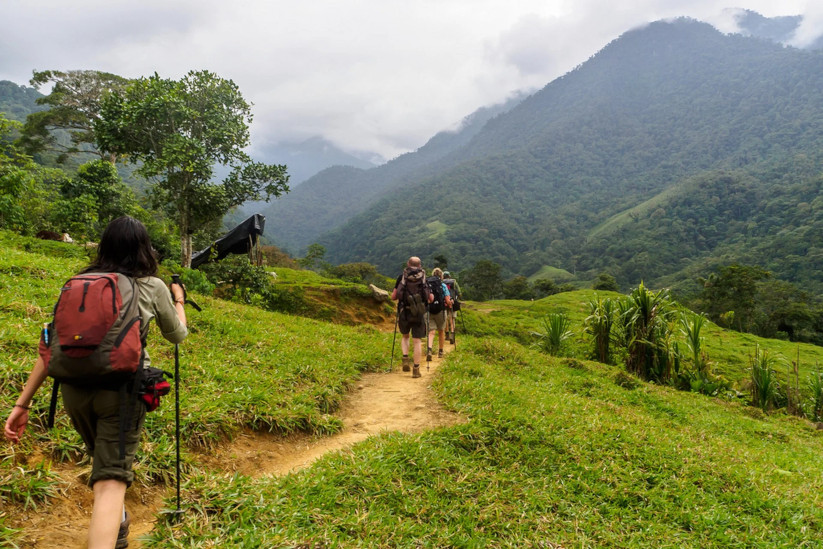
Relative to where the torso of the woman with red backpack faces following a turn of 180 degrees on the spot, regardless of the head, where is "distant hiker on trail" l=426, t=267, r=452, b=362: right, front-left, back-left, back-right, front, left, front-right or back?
back

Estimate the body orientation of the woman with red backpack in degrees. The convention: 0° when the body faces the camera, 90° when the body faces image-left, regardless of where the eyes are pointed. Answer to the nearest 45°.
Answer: approximately 225°

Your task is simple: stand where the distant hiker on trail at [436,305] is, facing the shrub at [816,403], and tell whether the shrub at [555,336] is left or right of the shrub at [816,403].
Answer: left

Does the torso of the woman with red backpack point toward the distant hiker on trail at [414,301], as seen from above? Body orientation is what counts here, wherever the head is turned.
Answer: yes

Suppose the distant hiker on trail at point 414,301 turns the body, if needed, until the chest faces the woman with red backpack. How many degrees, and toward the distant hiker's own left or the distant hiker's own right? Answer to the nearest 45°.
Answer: approximately 180°

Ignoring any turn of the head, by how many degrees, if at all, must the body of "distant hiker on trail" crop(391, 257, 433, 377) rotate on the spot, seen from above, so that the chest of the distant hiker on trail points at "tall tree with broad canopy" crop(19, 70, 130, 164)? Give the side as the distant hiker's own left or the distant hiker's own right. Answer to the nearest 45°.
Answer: approximately 45° to the distant hiker's own left

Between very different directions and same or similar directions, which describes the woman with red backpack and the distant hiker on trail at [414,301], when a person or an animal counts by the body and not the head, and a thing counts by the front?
same or similar directions

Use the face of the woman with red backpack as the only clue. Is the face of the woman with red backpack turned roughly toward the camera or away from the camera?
away from the camera

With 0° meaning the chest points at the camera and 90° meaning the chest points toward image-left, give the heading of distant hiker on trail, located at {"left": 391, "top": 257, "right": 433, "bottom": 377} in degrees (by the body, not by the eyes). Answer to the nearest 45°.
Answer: approximately 180°

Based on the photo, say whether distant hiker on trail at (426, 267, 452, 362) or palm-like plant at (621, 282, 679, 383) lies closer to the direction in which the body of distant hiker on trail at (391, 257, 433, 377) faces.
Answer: the distant hiker on trail

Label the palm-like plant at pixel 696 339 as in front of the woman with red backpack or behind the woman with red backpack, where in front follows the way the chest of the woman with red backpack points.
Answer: in front
